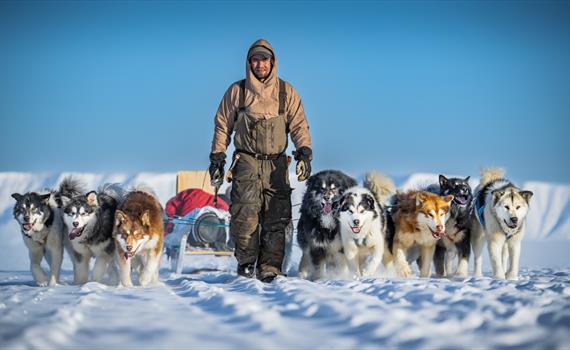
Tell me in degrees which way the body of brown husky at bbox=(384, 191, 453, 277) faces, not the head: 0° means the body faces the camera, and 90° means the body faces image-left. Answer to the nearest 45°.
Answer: approximately 315°

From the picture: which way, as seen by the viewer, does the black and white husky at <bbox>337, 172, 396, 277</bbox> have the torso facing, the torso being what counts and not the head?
toward the camera

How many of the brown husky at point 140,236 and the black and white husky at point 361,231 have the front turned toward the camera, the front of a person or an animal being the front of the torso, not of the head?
2

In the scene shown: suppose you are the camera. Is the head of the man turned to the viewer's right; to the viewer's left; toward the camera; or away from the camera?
toward the camera

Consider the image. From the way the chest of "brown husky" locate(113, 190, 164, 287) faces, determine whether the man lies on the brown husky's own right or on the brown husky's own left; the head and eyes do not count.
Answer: on the brown husky's own left

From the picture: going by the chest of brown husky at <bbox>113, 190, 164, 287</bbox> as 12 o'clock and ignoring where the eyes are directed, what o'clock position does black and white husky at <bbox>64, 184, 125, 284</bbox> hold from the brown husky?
The black and white husky is roughly at 4 o'clock from the brown husky.

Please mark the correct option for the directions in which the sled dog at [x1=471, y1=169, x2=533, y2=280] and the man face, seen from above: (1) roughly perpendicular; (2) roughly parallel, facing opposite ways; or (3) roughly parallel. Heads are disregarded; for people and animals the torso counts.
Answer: roughly parallel

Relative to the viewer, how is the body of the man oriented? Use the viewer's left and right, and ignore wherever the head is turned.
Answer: facing the viewer

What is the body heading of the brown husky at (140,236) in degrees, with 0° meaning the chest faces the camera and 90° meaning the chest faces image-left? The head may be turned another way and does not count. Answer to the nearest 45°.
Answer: approximately 0°

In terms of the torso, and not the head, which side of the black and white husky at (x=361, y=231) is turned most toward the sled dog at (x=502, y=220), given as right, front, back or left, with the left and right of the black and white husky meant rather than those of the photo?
left

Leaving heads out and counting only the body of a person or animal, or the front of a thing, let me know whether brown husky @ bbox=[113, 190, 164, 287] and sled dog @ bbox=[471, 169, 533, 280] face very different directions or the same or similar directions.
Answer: same or similar directions

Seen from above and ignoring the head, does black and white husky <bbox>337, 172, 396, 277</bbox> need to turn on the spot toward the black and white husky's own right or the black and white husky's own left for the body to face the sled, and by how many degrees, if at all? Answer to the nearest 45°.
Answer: approximately 135° to the black and white husky's own right

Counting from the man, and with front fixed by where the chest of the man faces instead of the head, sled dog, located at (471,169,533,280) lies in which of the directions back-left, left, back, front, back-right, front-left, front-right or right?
left

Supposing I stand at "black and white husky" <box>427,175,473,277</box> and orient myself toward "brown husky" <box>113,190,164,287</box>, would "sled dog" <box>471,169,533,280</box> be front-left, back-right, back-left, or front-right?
back-left
